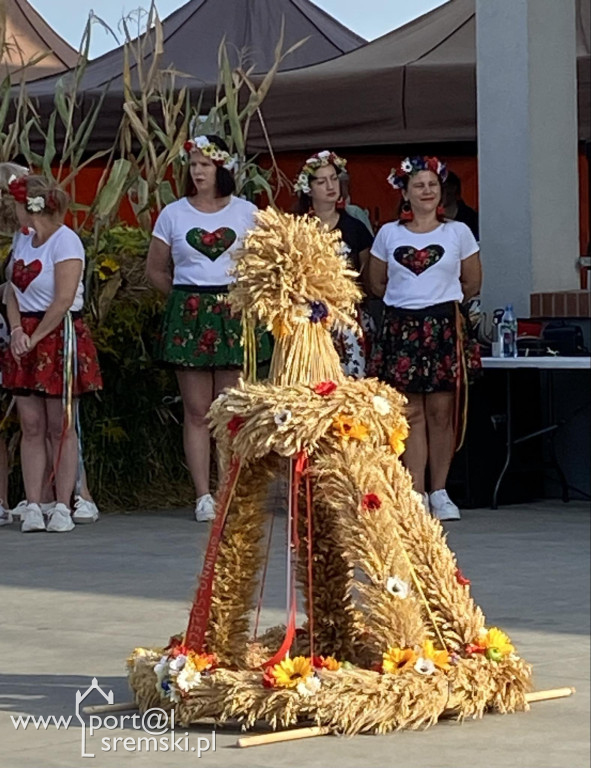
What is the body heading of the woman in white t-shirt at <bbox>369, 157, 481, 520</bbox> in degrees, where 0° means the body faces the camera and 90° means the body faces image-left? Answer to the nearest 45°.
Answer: approximately 0°

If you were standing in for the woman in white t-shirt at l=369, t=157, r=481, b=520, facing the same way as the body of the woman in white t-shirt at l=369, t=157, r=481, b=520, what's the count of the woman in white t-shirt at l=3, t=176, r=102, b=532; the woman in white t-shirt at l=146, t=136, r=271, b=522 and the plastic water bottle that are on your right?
2

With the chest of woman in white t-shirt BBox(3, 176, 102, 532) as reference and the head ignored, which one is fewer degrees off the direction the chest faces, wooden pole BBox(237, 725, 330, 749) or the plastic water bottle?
the wooden pole

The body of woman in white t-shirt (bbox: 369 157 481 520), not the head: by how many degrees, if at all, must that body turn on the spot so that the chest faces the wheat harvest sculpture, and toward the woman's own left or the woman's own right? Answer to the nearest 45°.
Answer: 0° — they already face it

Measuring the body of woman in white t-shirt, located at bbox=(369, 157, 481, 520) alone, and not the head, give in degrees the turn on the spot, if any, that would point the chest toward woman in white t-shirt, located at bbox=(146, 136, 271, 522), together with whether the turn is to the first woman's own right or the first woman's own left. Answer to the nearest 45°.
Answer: approximately 90° to the first woman's own right

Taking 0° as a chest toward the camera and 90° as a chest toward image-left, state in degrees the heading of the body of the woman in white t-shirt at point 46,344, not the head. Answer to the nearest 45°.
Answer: approximately 45°

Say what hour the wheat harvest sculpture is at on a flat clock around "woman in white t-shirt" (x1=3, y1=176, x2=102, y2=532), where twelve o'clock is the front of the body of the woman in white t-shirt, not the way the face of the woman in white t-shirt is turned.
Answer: The wheat harvest sculpture is roughly at 10 o'clock from the woman in white t-shirt.
